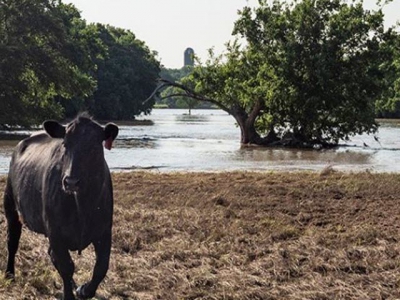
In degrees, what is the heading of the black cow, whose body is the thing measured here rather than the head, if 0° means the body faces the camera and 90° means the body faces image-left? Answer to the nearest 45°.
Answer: approximately 315°

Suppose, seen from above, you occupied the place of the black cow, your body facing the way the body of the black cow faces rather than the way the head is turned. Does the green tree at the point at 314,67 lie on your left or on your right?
on your left

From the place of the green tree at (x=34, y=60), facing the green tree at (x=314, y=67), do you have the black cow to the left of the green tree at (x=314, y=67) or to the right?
right

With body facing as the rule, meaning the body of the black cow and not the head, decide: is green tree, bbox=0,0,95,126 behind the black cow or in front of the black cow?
behind
